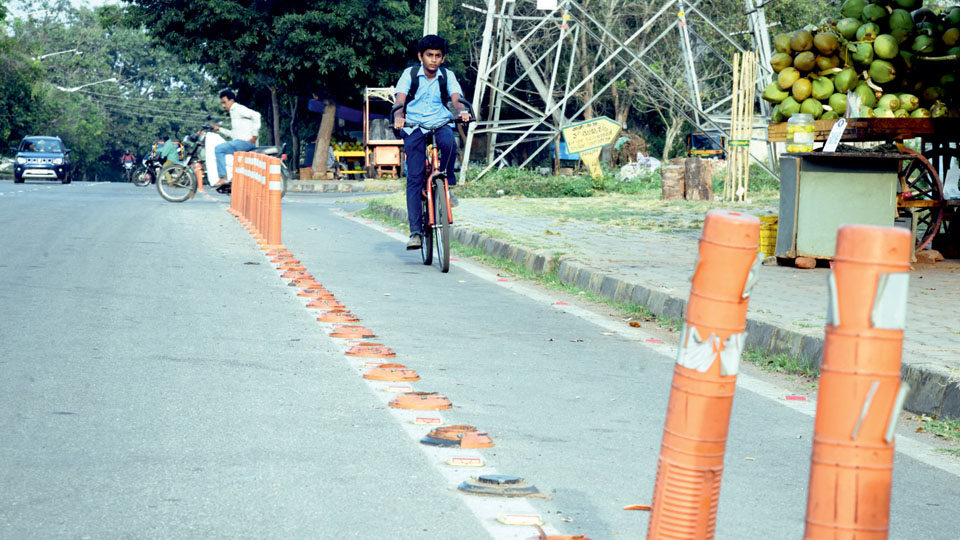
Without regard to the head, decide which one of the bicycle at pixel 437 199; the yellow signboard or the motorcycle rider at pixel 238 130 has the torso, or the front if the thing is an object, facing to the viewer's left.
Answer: the motorcycle rider

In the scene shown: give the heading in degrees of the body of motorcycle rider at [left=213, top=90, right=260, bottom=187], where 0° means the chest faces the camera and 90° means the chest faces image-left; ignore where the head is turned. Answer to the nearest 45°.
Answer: approximately 90°

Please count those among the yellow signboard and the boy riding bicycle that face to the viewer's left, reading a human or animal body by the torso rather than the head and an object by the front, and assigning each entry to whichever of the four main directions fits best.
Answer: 0

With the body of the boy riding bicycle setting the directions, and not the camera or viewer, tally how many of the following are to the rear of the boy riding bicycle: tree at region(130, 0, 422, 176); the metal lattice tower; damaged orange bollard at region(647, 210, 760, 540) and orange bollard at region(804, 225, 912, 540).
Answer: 2

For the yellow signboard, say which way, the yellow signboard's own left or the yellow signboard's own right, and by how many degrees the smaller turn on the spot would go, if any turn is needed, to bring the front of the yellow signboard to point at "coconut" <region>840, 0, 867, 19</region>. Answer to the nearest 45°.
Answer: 0° — it already faces it

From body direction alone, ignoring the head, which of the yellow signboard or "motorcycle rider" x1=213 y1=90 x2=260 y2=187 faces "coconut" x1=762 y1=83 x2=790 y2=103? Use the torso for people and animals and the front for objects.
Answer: the yellow signboard

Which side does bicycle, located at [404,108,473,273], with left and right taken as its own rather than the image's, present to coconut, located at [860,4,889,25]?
left

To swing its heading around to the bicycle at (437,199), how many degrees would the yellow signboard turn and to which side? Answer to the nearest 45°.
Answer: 0° — it already faces it

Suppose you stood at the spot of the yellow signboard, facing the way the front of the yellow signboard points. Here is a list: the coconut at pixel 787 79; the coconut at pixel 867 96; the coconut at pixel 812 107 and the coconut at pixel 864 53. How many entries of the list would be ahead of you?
4

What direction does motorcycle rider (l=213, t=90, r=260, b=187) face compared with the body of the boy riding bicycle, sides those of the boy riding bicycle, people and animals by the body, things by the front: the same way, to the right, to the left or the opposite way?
to the right

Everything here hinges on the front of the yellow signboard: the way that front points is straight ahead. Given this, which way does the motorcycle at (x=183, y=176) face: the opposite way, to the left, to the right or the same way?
to the right

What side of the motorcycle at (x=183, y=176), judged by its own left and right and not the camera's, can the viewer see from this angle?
left

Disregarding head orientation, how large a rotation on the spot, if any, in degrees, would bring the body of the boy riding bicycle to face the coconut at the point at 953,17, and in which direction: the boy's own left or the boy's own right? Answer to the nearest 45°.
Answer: approximately 90° to the boy's own left

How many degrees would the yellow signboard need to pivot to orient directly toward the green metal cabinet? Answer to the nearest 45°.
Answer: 0° — it already faces it

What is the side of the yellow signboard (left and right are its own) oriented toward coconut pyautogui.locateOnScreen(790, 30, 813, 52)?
front
